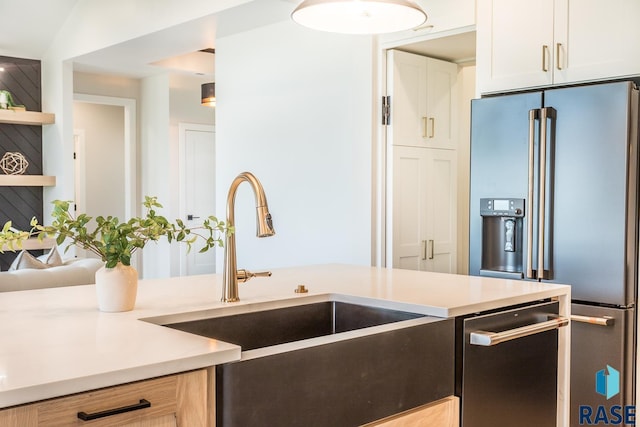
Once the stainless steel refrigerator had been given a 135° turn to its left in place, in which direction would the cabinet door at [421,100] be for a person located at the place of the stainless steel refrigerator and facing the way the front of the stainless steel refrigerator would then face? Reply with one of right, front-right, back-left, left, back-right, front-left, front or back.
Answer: back-left

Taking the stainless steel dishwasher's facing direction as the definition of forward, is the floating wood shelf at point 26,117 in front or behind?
behind

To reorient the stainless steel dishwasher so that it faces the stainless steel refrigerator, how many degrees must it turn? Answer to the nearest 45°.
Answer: approximately 135° to its left

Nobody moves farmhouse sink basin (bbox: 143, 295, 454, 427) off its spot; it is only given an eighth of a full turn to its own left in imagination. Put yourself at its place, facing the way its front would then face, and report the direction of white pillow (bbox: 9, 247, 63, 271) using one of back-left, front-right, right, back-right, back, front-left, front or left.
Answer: back-left

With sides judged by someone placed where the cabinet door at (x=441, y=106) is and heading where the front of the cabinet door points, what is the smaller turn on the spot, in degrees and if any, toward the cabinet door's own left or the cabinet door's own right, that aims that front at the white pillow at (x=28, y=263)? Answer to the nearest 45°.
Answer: approximately 90° to the cabinet door's own right

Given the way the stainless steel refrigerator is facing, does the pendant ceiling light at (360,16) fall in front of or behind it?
in front

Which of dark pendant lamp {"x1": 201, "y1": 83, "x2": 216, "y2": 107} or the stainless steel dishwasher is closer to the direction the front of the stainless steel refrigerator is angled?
the stainless steel dishwasher

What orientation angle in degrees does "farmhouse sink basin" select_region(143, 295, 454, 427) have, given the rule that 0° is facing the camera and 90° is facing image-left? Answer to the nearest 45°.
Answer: approximately 315°

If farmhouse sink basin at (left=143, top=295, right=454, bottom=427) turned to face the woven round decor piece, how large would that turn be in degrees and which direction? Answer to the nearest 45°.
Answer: approximately 180°

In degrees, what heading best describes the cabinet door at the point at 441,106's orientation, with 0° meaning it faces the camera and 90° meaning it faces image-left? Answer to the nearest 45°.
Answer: approximately 315°

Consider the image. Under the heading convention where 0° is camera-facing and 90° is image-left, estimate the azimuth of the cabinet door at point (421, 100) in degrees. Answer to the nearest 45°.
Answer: approximately 315°
